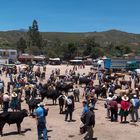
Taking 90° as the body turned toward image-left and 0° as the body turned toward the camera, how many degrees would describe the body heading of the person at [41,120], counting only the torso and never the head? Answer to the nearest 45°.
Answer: approximately 180°

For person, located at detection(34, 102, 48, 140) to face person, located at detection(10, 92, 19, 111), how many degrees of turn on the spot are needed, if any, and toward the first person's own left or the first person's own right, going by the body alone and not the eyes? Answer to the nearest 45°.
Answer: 0° — they already face them

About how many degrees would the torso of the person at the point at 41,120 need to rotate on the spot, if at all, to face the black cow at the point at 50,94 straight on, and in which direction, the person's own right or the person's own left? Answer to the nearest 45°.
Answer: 0° — they already face it
